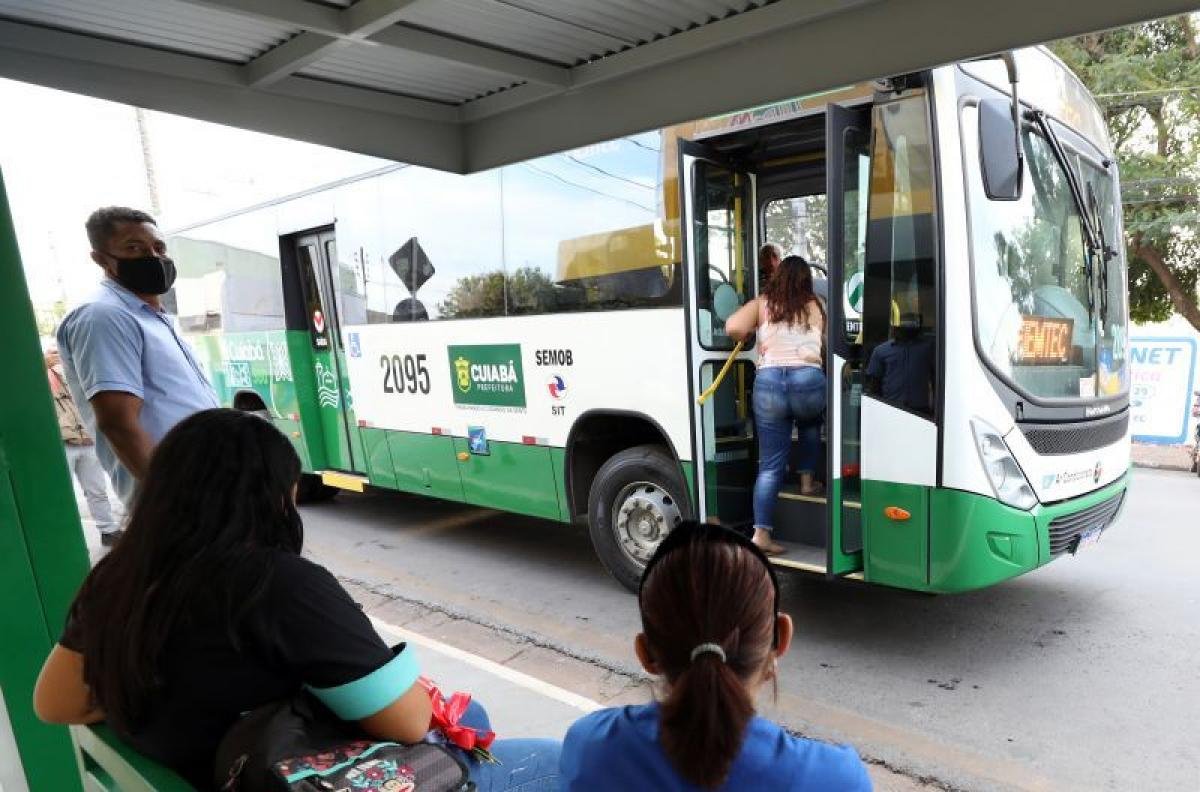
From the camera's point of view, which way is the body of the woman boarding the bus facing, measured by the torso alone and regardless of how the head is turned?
away from the camera

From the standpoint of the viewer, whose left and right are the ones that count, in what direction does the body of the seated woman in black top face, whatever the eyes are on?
facing away from the viewer and to the right of the viewer

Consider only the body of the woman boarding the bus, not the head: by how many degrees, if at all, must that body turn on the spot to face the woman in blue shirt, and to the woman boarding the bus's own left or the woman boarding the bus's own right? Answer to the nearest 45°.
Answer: approximately 180°

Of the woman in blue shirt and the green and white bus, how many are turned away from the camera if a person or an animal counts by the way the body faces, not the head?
1

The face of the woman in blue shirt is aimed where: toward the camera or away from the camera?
away from the camera

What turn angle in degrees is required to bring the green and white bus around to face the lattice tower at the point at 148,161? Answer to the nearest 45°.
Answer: approximately 180°

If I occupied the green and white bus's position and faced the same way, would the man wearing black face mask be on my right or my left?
on my right

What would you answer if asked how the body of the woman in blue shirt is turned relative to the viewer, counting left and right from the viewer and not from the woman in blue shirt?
facing away from the viewer

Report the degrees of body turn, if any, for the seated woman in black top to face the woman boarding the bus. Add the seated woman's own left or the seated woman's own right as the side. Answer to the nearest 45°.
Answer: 0° — they already face them

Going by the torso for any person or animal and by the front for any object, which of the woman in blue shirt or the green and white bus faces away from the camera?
the woman in blue shirt
